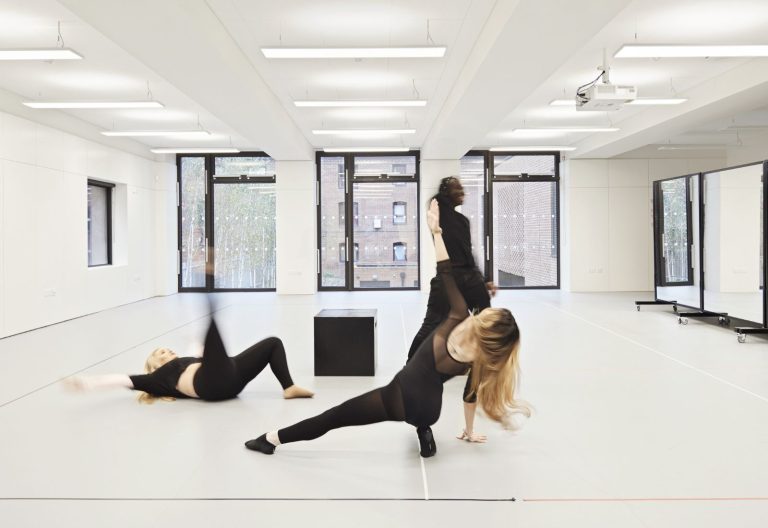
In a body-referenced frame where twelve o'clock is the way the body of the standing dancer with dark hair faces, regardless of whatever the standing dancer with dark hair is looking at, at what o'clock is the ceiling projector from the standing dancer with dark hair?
The ceiling projector is roughly at 10 o'clock from the standing dancer with dark hair.

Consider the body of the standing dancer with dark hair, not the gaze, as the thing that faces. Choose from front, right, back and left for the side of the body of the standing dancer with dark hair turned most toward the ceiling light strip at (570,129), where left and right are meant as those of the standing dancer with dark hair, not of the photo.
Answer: left

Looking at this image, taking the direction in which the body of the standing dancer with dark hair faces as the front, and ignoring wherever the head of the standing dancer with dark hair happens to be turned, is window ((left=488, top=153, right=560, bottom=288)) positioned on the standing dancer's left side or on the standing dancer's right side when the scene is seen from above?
on the standing dancer's left side
